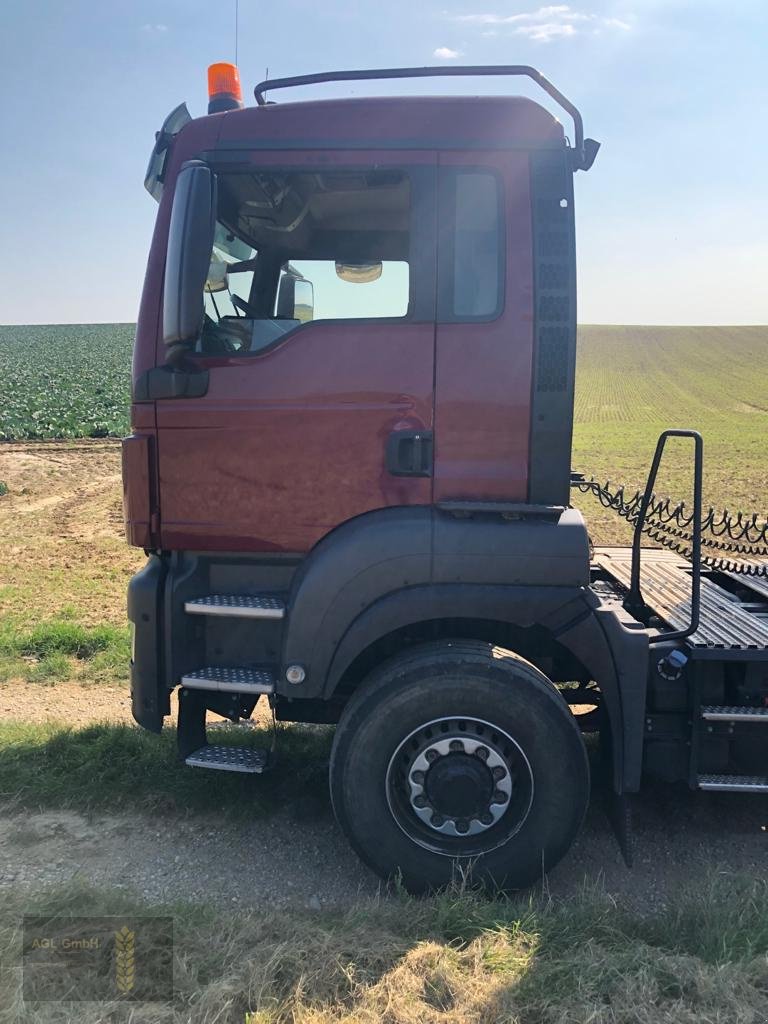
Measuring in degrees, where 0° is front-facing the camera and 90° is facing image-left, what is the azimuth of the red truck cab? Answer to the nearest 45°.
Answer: approximately 90°
